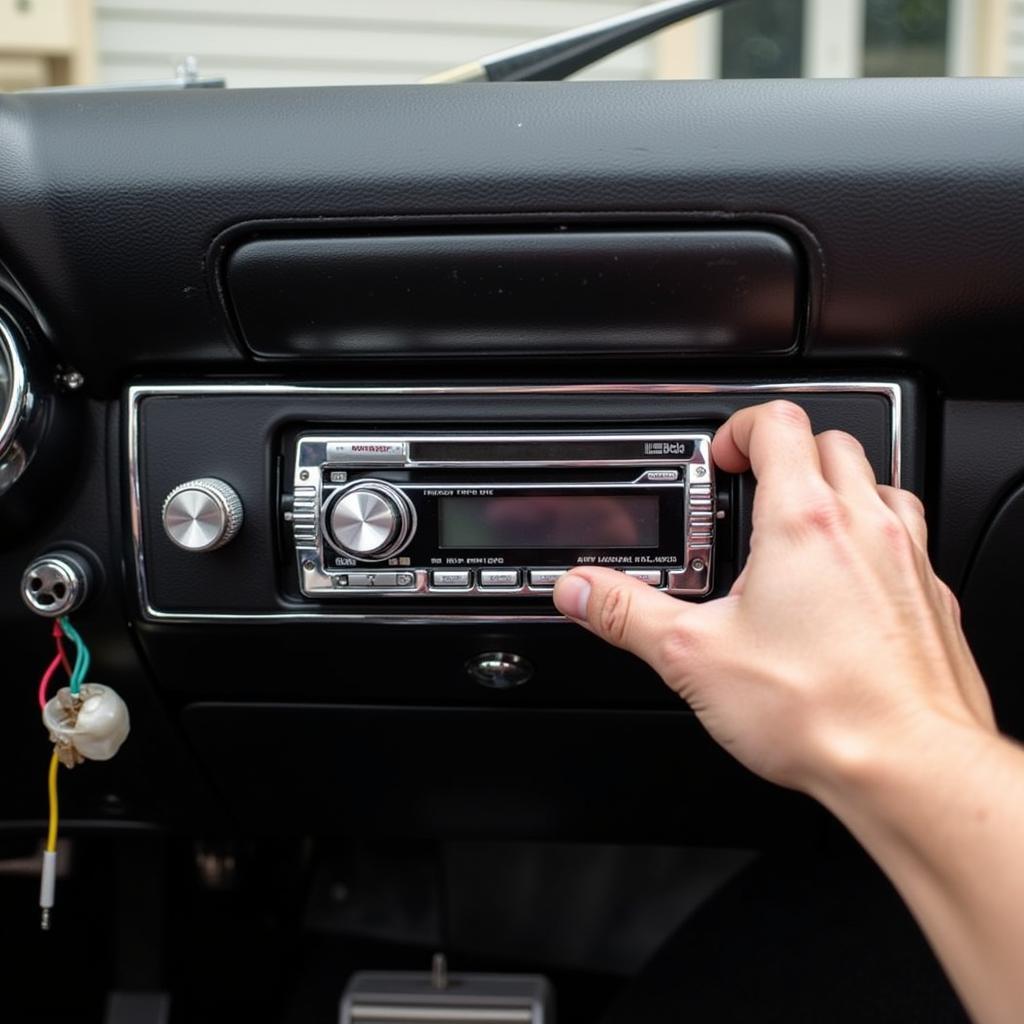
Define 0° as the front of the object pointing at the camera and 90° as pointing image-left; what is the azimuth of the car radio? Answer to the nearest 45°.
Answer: approximately 0°

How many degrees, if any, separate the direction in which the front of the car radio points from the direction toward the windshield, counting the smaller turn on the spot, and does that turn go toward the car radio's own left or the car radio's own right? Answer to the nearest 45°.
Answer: approximately 180°
